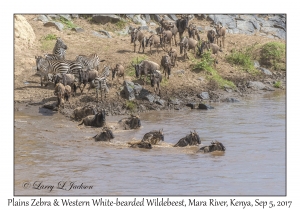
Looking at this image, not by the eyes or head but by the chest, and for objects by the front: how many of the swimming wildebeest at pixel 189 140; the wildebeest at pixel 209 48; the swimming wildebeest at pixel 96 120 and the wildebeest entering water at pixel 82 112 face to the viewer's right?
3

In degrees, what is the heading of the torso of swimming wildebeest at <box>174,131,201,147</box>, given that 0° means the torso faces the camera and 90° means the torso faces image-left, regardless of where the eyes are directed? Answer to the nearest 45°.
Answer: approximately 270°

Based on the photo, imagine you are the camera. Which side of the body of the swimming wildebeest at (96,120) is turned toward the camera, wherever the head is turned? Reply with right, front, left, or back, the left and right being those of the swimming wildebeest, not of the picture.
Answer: right

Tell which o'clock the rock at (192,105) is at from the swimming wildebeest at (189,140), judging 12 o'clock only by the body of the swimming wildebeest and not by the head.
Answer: The rock is roughly at 9 o'clock from the swimming wildebeest.

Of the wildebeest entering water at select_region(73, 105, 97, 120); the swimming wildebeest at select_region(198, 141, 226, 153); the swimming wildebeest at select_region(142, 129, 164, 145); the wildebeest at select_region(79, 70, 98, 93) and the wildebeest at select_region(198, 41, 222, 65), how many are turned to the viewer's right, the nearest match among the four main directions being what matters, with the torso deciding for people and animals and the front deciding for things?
3

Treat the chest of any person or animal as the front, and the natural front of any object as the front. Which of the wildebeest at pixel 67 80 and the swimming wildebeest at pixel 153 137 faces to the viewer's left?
the wildebeest

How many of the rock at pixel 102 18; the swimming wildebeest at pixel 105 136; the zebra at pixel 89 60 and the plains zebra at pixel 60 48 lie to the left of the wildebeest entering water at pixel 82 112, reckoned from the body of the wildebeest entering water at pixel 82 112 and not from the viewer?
3

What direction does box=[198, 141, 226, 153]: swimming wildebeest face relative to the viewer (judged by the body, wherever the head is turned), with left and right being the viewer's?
facing to the right of the viewer

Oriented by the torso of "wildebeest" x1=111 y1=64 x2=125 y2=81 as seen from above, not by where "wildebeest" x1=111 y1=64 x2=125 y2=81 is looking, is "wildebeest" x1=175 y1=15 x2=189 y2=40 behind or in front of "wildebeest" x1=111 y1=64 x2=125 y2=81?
behind

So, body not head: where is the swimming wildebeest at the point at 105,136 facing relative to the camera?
to the viewer's right
